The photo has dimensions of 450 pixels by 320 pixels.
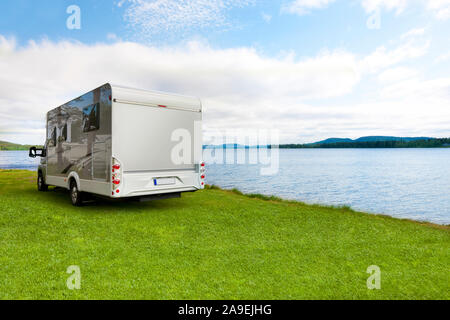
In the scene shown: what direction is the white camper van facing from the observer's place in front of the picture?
facing away from the viewer and to the left of the viewer
